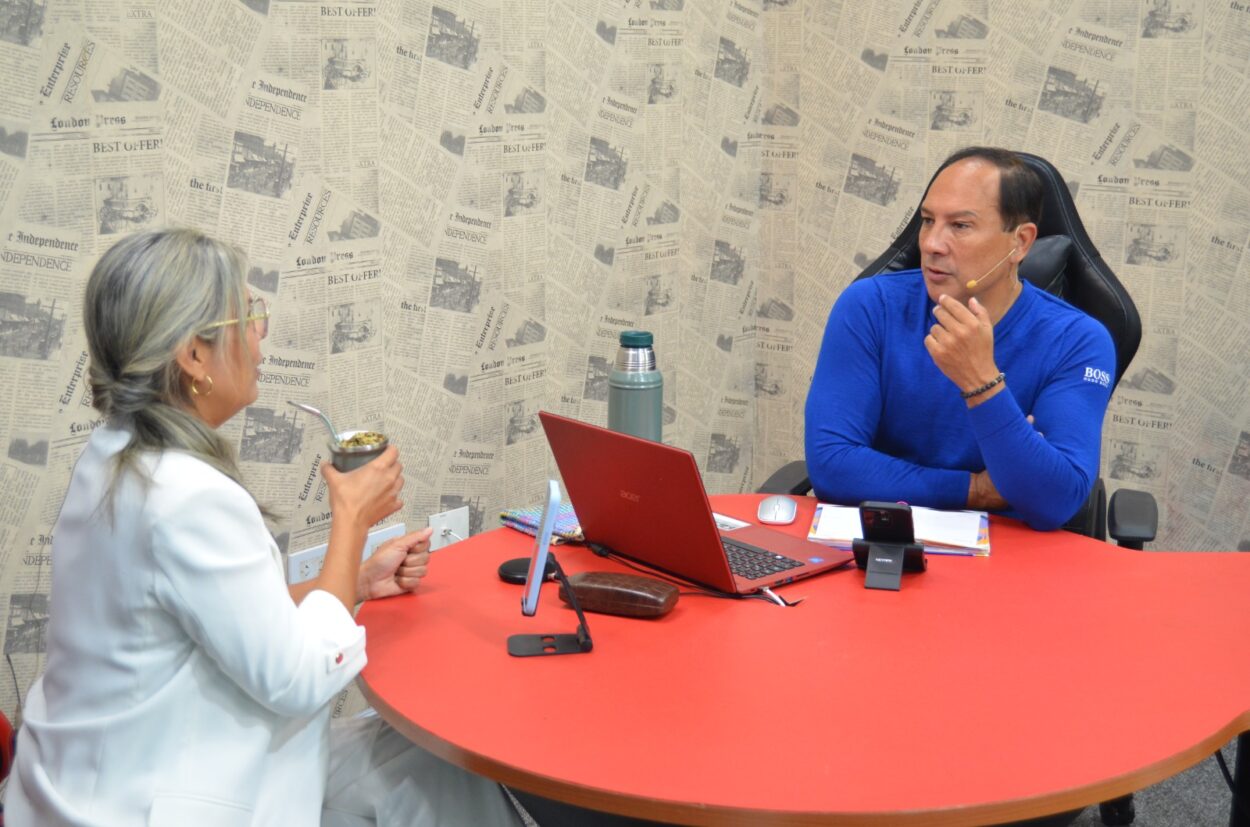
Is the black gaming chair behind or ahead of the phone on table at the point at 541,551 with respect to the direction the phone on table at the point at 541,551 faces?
behind

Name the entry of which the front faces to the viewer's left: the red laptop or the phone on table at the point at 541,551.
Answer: the phone on table

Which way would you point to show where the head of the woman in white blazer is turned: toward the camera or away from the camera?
away from the camera

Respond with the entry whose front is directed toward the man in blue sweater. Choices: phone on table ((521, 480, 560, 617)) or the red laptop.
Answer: the red laptop

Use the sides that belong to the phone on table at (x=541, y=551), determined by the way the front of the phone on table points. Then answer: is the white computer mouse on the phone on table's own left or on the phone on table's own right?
on the phone on table's own right

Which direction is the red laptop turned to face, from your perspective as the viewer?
facing away from the viewer and to the right of the viewer

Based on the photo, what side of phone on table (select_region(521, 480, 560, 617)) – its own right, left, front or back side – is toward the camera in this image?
left
